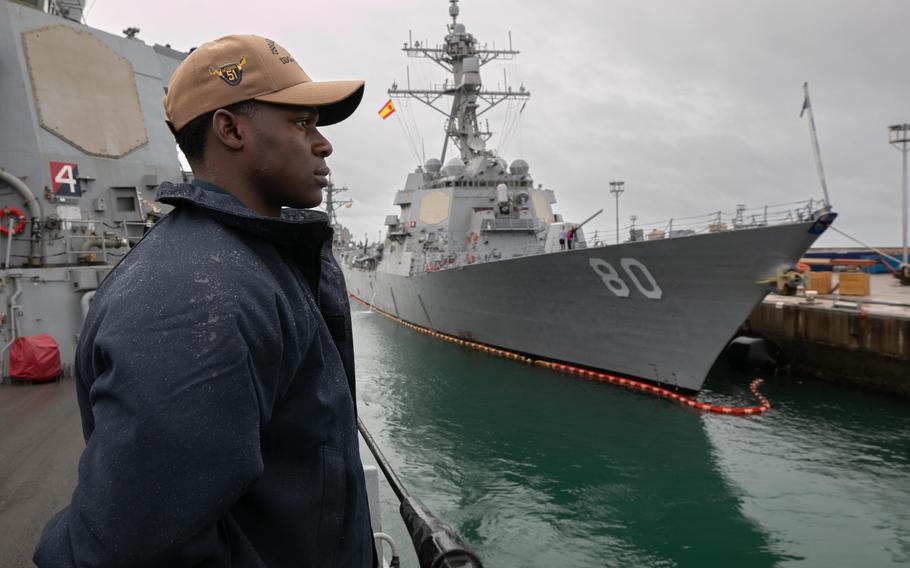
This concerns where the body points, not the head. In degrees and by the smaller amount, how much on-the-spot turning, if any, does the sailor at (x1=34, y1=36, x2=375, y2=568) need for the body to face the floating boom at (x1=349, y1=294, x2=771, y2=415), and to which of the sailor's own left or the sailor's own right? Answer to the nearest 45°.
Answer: approximately 45° to the sailor's own left

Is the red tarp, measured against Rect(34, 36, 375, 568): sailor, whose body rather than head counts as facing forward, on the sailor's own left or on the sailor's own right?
on the sailor's own left

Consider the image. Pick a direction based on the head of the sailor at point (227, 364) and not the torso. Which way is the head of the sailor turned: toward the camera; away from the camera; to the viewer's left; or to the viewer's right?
to the viewer's right

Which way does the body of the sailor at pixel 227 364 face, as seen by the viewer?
to the viewer's right

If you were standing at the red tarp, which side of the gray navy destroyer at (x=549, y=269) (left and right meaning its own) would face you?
right

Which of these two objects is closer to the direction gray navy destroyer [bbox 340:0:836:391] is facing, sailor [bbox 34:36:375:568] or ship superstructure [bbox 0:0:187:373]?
the sailor

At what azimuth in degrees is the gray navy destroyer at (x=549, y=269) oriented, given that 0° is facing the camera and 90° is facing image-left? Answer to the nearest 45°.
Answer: approximately 315°
